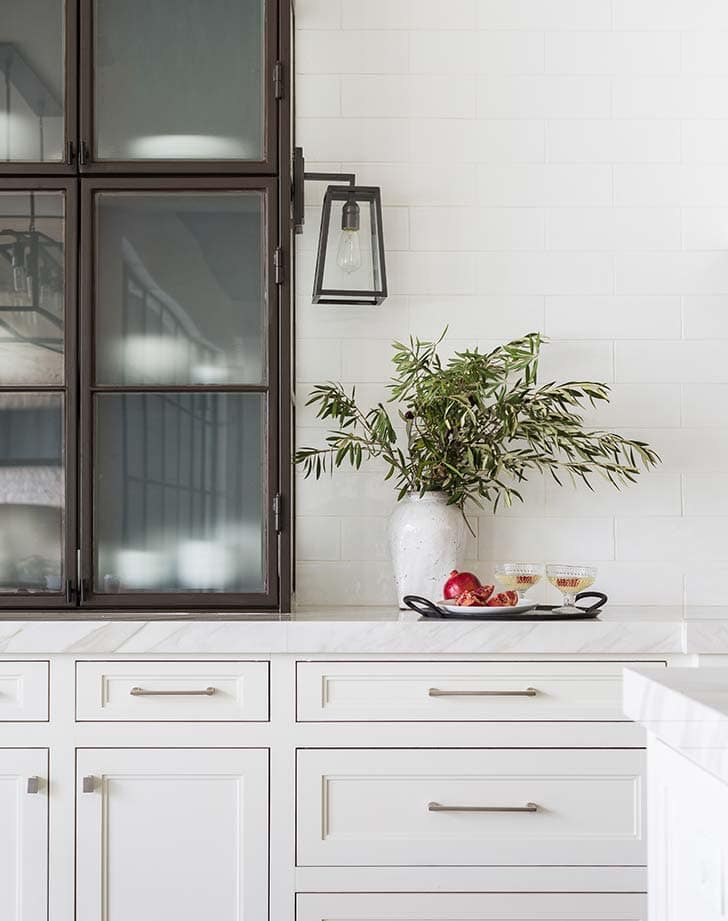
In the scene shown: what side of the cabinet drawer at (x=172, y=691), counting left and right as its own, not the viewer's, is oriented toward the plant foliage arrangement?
left

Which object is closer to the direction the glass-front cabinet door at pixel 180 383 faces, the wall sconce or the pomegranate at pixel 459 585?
the pomegranate

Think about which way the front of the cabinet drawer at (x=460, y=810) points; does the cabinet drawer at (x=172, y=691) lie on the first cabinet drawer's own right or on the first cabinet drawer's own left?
on the first cabinet drawer's own right

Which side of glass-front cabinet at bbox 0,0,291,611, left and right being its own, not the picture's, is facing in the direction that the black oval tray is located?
left

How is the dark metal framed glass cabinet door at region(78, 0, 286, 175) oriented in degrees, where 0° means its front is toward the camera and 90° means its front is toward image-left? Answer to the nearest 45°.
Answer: approximately 0°
